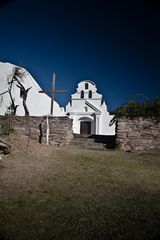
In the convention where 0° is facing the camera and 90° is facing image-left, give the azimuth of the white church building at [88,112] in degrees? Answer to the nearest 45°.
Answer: approximately 0°
